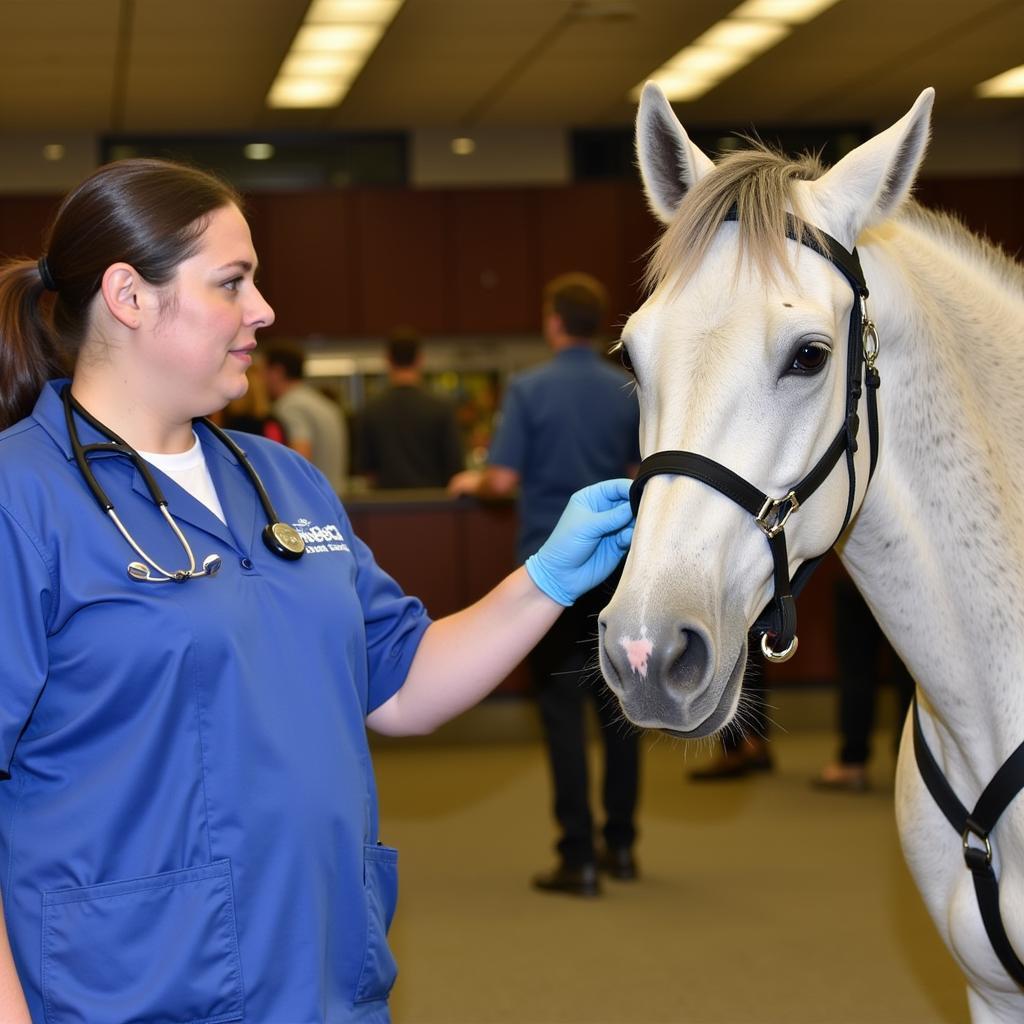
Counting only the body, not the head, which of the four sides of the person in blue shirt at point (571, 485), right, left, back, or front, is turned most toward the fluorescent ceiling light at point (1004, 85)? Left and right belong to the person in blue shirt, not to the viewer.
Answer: right

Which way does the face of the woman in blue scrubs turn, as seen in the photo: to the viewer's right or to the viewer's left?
to the viewer's right

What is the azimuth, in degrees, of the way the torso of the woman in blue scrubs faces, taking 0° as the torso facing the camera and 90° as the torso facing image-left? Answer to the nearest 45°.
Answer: approximately 315°

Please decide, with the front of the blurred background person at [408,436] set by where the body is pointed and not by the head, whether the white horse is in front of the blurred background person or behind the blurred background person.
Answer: behind

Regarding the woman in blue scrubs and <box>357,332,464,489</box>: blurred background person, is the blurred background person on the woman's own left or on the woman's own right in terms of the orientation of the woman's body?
on the woman's own left

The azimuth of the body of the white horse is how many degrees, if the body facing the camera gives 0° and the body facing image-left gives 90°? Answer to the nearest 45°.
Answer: approximately 45°

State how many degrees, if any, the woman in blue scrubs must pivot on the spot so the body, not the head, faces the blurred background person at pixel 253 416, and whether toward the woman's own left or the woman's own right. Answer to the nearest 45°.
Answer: approximately 135° to the woman's own left

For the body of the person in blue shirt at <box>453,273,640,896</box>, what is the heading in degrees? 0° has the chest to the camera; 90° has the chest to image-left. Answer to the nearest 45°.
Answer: approximately 135°

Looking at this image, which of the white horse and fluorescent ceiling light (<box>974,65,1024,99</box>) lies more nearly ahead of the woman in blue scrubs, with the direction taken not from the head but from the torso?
the white horse

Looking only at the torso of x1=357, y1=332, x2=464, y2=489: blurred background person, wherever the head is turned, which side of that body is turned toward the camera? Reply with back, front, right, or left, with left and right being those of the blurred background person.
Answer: back

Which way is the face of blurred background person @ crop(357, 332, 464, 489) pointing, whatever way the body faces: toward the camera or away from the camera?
away from the camera
